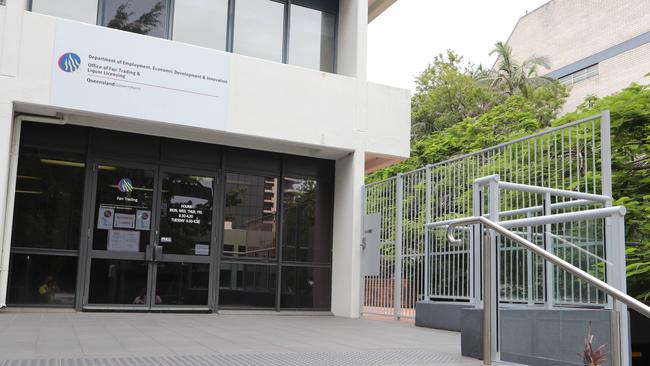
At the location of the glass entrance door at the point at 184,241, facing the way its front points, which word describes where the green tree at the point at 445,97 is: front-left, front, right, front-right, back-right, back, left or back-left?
back-left

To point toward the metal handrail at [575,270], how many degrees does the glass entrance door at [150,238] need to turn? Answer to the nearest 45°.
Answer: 0° — it already faces it

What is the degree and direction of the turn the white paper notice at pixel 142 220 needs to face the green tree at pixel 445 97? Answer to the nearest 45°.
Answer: approximately 135° to its left

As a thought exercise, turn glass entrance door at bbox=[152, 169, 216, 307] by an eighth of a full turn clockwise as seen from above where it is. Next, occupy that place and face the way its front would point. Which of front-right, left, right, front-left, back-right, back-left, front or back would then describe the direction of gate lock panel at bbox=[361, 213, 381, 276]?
back-left

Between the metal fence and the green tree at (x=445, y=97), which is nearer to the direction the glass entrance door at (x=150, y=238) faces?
the metal fence

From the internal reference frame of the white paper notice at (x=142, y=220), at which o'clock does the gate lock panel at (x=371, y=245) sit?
The gate lock panel is roughly at 9 o'clock from the white paper notice.

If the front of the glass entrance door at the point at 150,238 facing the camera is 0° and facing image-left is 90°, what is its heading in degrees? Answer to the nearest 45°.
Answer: approximately 0°
